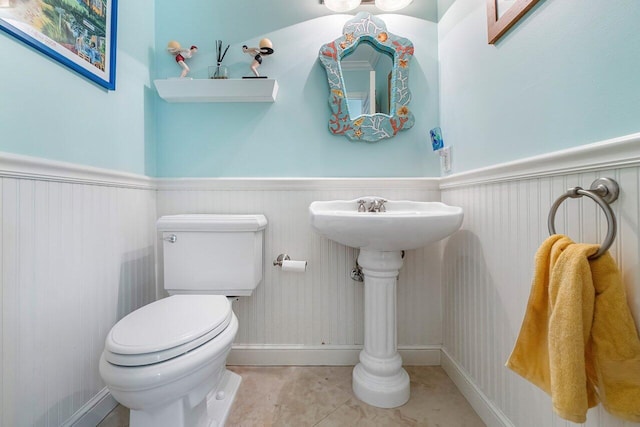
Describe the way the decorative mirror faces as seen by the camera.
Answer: facing the viewer

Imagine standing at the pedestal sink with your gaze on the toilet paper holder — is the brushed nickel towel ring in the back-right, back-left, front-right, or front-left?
back-left

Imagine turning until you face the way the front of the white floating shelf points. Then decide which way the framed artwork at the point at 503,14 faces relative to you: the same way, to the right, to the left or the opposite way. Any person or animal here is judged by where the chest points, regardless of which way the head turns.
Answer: to the right

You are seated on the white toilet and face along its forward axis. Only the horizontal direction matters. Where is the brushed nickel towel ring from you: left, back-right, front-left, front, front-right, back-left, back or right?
left

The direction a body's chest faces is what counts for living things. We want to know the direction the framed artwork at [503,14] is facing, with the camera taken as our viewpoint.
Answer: facing the viewer and to the left of the viewer

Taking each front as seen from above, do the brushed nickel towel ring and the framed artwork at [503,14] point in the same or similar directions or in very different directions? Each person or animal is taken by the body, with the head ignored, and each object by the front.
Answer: same or similar directions

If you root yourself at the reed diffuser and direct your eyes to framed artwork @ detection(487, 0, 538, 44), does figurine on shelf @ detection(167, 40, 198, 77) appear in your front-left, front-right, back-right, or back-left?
back-right

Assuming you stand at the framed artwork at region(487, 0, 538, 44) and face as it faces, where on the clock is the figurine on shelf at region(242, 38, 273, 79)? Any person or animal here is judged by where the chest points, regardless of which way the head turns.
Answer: The figurine on shelf is roughly at 1 o'clock from the framed artwork.

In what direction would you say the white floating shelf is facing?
toward the camera

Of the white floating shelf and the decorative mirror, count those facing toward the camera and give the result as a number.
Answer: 2

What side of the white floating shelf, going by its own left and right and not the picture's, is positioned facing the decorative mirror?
left
